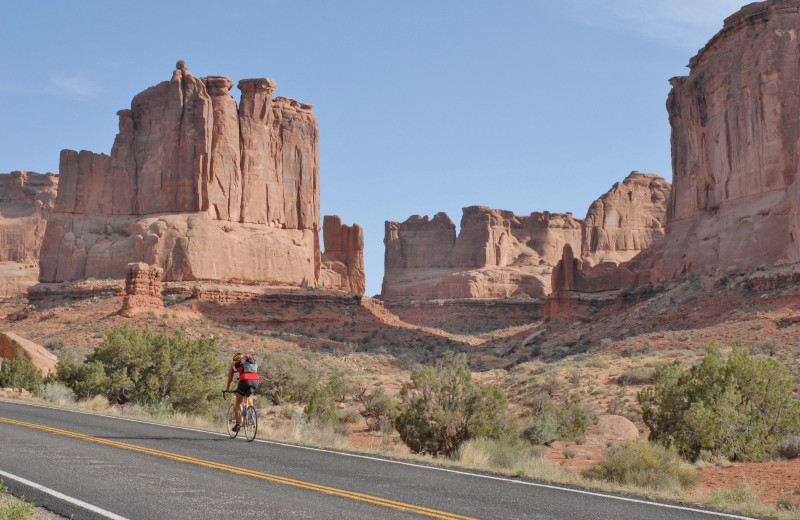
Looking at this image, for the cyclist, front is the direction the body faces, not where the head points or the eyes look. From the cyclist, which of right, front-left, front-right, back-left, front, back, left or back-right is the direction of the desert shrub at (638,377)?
right

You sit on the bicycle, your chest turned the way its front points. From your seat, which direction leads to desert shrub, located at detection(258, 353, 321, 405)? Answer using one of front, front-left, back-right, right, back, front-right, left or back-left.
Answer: front-right

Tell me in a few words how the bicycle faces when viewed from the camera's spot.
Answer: facing away from the viewer and to the left of the viewer

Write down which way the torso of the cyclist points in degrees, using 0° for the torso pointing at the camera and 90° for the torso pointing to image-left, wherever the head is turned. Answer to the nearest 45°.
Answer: approximately 135°

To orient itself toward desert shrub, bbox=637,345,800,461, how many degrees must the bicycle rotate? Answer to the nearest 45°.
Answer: approximately 135° to its right

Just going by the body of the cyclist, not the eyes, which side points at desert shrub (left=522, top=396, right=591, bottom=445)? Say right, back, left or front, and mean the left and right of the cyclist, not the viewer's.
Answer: right

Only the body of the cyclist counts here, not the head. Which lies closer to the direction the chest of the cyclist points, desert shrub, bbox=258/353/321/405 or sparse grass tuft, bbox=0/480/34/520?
the desert shrub

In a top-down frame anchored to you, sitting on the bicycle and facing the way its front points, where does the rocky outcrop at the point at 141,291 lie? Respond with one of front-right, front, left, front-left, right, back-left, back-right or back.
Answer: front-right

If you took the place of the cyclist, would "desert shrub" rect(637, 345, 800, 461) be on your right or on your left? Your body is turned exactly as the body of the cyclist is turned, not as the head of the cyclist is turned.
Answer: on your right

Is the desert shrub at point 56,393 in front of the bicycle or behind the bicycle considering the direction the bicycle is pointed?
in front

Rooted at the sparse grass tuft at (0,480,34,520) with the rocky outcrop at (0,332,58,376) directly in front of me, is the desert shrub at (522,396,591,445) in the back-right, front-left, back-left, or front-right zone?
front-right

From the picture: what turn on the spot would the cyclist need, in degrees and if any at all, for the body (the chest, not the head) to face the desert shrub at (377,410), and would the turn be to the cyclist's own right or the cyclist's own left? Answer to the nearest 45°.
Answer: approximately 45° to the cyclist's own right

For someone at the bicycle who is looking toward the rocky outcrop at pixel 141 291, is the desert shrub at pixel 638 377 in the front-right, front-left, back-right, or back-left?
front-right
